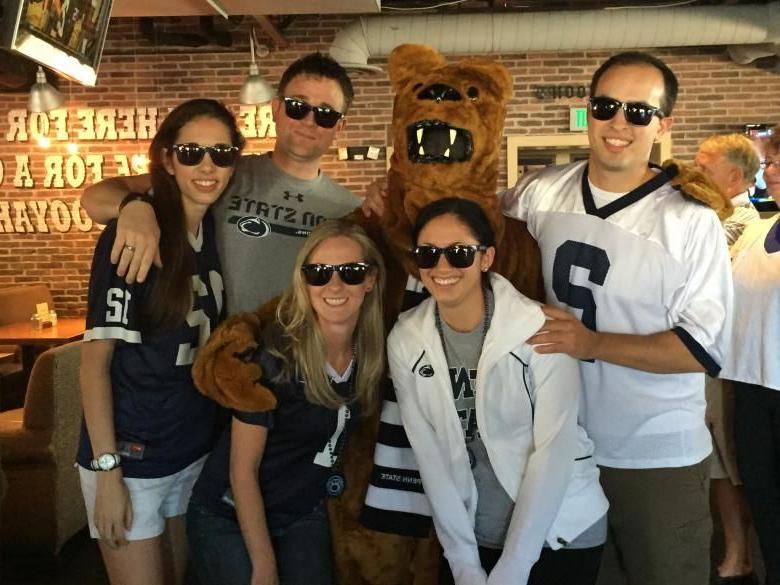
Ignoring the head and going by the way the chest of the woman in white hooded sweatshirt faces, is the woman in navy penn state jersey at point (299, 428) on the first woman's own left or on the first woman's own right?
on the first woman's own right

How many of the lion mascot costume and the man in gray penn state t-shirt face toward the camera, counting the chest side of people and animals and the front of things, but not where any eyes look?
2

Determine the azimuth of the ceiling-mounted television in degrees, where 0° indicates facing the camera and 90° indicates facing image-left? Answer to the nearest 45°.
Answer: approximately 315°

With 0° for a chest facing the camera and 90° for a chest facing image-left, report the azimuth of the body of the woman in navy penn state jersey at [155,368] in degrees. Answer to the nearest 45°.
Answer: approximately 315°

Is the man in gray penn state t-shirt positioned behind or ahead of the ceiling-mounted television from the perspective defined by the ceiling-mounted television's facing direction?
ahead

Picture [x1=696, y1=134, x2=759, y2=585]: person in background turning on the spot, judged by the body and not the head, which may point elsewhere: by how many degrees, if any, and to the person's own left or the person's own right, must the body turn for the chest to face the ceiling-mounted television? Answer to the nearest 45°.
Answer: approximately 45° to the person's own left

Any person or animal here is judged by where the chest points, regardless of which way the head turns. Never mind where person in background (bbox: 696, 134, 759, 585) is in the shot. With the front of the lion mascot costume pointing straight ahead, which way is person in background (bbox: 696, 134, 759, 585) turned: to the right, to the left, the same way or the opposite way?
to the right

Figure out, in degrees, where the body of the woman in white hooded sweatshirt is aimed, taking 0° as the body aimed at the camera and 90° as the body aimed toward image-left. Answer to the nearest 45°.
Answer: approximately 45°

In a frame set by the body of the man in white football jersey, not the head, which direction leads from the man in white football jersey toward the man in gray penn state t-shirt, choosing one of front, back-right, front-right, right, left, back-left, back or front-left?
front-right

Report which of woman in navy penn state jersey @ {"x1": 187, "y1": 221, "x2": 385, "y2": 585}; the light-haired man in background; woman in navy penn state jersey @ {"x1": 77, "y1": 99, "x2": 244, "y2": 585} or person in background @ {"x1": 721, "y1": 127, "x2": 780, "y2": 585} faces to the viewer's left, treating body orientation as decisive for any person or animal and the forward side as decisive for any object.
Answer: the light-haired man in background

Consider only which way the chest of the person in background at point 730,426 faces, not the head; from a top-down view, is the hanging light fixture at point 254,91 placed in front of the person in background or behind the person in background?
in front
